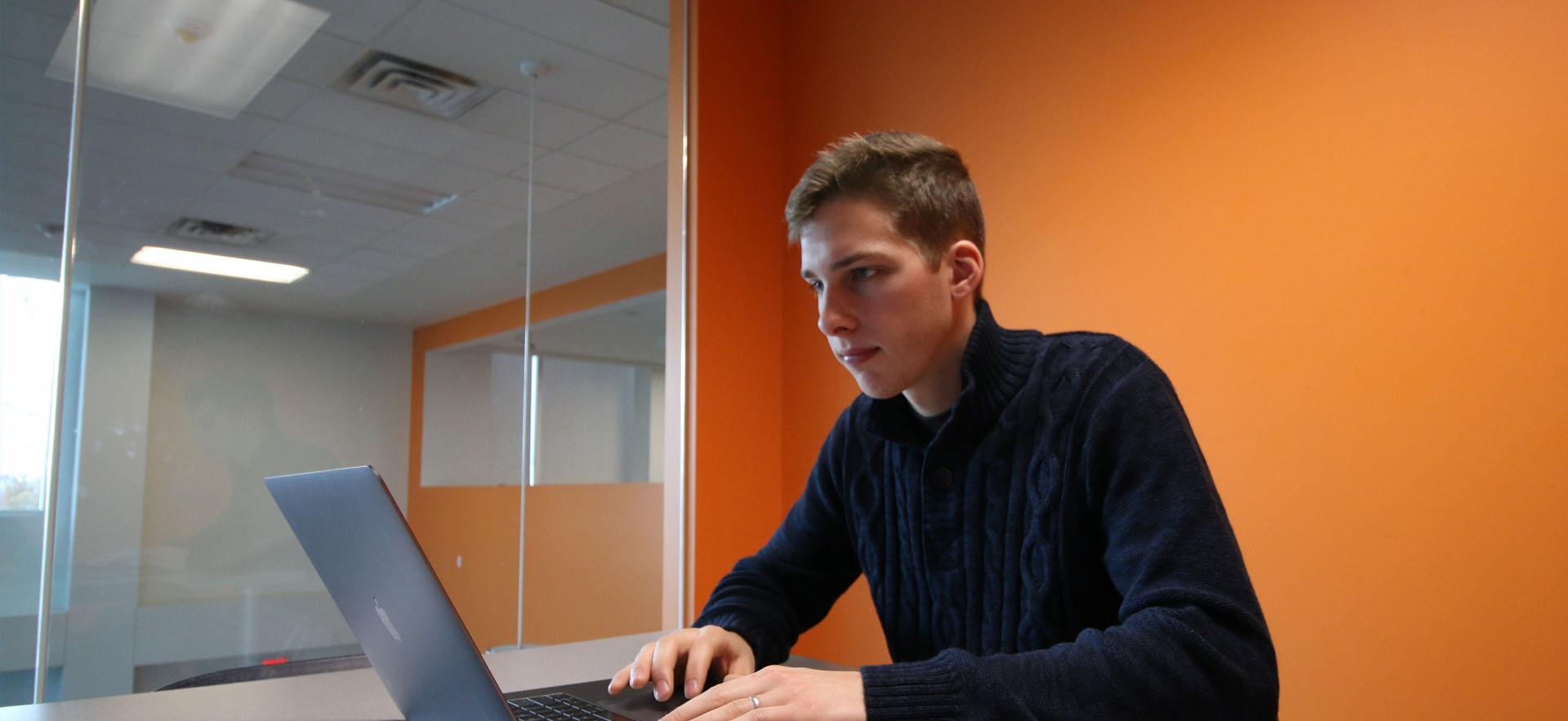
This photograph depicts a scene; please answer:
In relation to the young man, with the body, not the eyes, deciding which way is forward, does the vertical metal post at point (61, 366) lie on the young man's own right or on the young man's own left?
on the young man's own right

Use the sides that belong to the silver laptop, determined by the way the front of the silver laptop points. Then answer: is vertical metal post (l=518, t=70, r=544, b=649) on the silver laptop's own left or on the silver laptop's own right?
on the silver laptop's own left

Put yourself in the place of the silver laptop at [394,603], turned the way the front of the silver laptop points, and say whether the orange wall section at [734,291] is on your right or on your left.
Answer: on your left

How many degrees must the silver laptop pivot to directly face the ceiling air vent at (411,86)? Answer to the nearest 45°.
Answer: approximately 90° to its left

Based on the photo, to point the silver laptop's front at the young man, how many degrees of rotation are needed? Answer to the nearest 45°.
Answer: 0° — it already faces them

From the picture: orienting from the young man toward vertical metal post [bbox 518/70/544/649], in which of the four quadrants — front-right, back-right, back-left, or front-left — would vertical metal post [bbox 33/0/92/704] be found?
front-left

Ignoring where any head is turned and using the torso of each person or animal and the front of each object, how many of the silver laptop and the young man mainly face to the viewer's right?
1

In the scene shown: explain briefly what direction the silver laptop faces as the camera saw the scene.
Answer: facing to the right of the viewer

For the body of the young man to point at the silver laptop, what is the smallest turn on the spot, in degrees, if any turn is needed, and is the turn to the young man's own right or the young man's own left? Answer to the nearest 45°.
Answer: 0° — they already face it

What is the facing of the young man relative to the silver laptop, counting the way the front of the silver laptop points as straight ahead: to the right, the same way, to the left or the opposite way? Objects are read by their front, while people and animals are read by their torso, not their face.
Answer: the opposite way

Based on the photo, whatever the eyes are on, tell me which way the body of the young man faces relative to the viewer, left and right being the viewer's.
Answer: facing the viewer and to the left of the viewer
